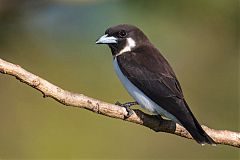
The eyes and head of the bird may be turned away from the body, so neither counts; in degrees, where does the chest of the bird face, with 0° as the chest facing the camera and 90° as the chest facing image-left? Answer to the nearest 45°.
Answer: approximately 90°
